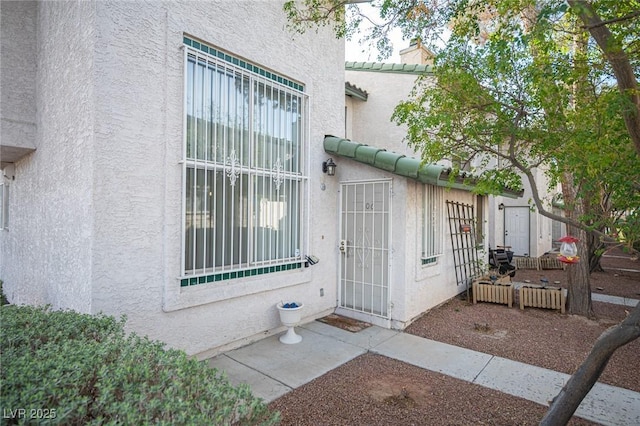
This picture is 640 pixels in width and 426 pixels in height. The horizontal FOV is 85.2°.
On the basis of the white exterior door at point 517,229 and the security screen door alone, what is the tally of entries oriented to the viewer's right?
0

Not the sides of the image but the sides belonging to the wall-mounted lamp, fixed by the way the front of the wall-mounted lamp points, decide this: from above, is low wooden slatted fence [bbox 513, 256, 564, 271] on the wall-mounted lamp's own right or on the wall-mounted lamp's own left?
on the wall-mounted lamp's own left

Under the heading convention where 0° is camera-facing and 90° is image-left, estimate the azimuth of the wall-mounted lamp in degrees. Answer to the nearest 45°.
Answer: approximately 315°

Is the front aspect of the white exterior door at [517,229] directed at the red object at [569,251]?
yes

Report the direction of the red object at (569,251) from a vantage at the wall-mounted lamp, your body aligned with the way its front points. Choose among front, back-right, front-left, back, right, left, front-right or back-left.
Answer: front-left

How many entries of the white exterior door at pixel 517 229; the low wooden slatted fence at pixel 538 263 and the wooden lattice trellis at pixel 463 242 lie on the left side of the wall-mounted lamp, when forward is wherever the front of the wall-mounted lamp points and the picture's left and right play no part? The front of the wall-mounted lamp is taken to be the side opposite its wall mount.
3

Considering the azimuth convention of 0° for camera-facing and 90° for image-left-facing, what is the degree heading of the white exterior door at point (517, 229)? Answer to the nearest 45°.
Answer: approximately 0°

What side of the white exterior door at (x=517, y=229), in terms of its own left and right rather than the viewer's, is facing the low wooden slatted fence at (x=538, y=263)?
front

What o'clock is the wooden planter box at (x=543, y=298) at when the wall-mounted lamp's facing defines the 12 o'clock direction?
The wooden planter box is roughly at 10 o'clock from the wall-mounted lamp.

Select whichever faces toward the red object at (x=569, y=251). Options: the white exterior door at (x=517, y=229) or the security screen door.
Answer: the white exterior door
